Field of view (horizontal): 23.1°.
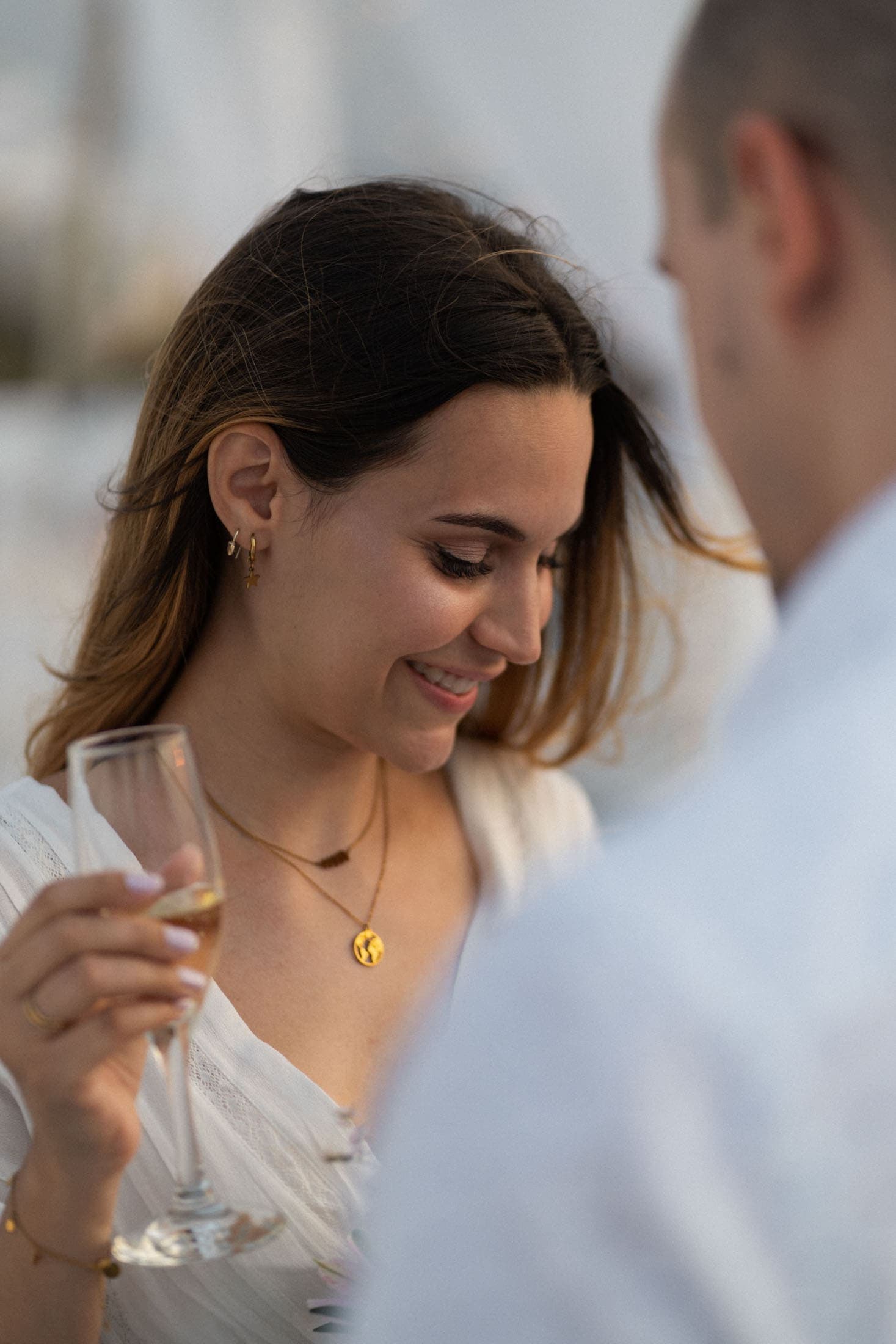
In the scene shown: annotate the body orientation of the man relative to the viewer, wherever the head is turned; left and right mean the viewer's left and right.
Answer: facing away from the viewer and to the left of the viewer

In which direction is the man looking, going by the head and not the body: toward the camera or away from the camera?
away from the camera

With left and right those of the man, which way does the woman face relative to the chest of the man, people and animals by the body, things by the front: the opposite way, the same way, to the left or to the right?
the opposite way

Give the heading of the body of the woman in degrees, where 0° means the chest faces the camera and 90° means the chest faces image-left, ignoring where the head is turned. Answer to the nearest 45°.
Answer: approximately 315°

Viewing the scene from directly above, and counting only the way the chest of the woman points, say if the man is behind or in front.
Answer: in front

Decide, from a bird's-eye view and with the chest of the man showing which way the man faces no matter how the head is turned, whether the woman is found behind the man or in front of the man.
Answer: in front
